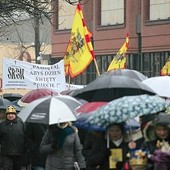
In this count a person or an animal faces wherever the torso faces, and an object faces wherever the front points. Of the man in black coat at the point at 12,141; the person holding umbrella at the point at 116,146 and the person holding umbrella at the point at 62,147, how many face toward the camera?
3

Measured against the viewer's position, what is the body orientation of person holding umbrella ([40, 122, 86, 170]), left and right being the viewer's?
facing the viewer

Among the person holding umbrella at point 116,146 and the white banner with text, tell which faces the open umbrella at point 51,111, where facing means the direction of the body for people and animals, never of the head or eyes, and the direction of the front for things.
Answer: the white banner with text

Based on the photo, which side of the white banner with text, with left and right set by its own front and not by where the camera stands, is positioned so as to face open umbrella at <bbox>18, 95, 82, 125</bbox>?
front

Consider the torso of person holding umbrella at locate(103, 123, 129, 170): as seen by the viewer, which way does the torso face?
toward the camera

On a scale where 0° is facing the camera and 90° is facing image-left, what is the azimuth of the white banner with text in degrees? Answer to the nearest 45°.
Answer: approximately 0°

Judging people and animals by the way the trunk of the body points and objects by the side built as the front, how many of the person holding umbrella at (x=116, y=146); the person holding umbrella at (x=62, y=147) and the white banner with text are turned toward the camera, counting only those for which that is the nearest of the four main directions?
3
